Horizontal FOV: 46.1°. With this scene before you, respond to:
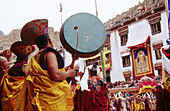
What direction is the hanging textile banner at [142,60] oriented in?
toward the camera

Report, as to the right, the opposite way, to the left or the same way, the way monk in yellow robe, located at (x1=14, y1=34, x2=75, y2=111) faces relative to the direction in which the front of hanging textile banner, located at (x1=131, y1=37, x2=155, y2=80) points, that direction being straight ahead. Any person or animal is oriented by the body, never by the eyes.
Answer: the opposite way

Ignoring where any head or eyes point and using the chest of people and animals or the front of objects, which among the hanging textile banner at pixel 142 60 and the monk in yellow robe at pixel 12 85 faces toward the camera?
the hanging textile banner

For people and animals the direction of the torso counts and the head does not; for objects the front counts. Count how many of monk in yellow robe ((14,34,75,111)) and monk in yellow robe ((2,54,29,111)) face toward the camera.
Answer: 0

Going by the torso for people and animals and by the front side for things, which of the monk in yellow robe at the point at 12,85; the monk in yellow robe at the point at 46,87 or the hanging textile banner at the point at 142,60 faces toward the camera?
the hanging textile banner

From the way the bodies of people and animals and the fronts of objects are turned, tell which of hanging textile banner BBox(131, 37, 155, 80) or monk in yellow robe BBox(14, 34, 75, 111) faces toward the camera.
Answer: the hanging textile banner

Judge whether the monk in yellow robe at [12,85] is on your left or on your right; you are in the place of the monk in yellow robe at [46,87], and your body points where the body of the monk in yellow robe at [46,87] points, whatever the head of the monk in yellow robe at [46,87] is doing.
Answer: on your left

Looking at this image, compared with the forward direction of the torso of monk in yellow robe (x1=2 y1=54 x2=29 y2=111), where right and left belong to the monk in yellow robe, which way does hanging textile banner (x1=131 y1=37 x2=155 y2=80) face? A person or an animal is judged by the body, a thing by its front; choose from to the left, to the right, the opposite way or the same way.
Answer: the opposite way

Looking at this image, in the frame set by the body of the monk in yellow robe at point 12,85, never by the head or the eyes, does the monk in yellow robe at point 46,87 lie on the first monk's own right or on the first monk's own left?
on the first monk's own right

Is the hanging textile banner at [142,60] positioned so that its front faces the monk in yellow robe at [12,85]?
yes

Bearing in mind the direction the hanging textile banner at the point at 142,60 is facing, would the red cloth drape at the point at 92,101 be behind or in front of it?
in front

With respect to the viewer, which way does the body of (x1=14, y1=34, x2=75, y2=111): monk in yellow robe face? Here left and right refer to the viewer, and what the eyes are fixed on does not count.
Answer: facing away from the viewer and to the right of the viewer

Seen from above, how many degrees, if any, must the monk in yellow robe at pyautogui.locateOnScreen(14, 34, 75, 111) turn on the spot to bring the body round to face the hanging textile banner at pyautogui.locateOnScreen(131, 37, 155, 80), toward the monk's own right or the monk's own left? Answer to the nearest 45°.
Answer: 0° — they already face it

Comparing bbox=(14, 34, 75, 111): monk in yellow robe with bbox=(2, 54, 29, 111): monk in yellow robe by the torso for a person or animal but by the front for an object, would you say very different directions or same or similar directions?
same or similar directions
